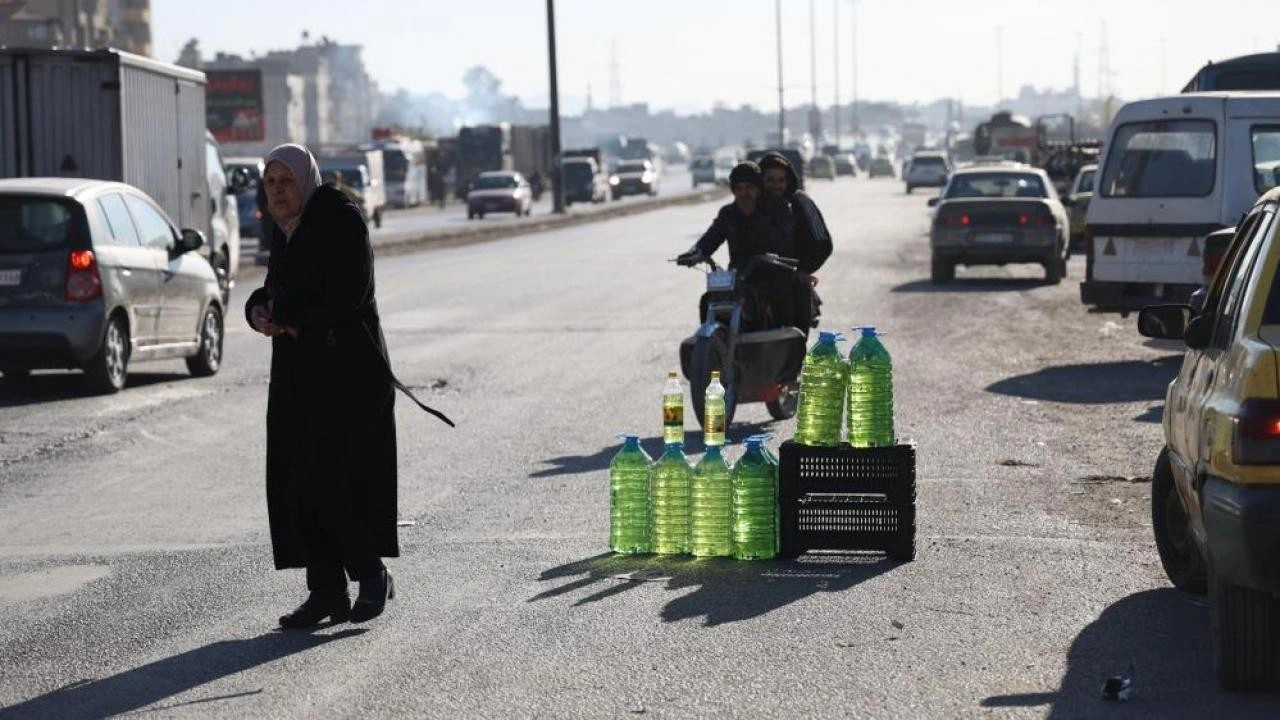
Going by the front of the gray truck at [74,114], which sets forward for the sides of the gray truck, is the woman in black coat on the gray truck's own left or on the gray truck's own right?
on the gray truck's own right

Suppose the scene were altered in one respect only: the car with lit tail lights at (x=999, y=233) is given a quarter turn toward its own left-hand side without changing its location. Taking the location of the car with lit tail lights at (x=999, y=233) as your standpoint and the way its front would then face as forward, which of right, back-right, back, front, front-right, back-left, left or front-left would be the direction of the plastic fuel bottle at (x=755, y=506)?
left

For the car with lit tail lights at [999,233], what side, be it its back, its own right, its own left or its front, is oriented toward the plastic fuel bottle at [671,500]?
back

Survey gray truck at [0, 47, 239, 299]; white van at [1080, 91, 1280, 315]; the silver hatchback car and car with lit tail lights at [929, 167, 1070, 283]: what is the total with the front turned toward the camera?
0

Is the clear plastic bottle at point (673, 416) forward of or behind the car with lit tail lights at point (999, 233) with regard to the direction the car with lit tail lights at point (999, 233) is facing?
behind

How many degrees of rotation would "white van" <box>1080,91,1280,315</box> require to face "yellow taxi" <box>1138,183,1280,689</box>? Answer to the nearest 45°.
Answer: approximately 135° to its right

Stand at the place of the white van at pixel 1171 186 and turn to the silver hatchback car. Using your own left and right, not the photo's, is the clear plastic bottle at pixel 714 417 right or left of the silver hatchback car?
left

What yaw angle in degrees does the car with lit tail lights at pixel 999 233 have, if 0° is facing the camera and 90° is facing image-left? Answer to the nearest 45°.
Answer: approximately 180°

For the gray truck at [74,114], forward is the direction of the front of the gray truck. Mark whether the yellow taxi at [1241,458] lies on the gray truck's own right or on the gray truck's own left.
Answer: on the gray truck's own right

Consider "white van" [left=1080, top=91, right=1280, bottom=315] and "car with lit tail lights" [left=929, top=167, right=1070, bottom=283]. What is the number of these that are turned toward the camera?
0

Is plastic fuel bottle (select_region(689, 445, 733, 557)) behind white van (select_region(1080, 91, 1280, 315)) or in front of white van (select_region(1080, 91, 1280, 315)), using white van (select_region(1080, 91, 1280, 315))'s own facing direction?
behind

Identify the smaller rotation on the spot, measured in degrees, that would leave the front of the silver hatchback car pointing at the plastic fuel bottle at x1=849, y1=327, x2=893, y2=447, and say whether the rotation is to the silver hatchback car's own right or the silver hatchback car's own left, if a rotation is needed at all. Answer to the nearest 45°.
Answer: approximately 135° to the silver hatchback car's own right

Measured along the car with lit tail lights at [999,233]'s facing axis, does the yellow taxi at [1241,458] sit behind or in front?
behind

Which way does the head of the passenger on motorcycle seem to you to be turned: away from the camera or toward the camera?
toward the camera

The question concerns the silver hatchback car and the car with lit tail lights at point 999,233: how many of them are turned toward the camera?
0

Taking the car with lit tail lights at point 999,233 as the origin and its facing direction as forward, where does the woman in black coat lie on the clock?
The woman in black coat is roughly at 6 o'clock from the car with lit tail lights.
